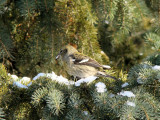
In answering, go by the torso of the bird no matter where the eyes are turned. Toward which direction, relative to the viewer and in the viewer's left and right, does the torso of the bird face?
facing to the left of the viewer
